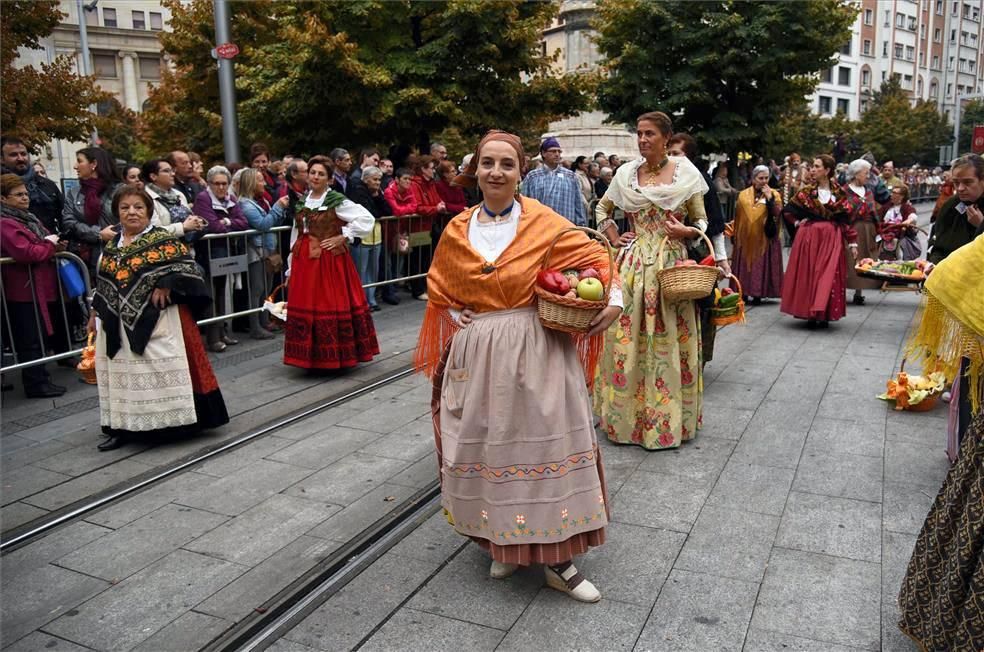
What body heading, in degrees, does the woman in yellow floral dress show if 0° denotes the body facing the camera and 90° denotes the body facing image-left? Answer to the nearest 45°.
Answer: approximately 0°

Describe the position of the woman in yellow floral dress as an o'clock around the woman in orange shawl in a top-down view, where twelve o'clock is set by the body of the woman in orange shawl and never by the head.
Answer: The woman in yellow floral dress is roughly at 7 o'clock from the woman in orange shawl.

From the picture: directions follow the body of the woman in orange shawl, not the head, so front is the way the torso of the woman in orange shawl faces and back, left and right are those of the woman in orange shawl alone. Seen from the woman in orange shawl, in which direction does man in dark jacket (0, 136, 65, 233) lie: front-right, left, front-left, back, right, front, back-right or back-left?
back-right

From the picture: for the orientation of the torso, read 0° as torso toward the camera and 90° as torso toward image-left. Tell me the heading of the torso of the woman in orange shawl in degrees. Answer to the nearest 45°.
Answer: approximately 0°
